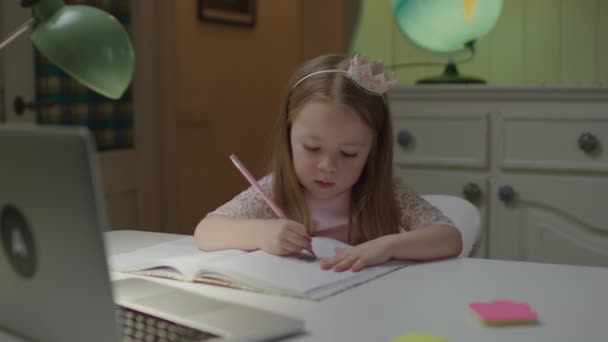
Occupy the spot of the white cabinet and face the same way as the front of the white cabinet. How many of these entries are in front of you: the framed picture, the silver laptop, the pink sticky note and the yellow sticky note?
3

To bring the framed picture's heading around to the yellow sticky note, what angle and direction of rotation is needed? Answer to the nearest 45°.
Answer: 0° — it already faces it

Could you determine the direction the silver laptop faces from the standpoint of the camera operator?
facing away from the viewer and to the right of the viewer

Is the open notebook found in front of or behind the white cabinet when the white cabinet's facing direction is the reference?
in front

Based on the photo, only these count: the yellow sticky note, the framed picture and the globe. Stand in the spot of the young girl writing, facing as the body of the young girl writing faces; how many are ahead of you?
1

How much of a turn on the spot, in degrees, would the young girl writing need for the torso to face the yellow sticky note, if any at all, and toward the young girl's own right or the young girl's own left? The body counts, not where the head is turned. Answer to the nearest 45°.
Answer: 0° — they already face it

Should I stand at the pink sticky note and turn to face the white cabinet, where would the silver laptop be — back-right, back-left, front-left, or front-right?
back-left

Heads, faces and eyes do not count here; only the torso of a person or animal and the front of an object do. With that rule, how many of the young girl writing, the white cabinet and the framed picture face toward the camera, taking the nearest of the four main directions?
3

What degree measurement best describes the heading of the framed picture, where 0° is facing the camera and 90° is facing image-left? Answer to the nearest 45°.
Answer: approximately 0°

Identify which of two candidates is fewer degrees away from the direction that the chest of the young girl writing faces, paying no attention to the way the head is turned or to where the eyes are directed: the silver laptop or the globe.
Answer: the silver laptop

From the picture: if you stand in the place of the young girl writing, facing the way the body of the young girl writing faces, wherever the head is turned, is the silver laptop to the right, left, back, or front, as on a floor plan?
front
